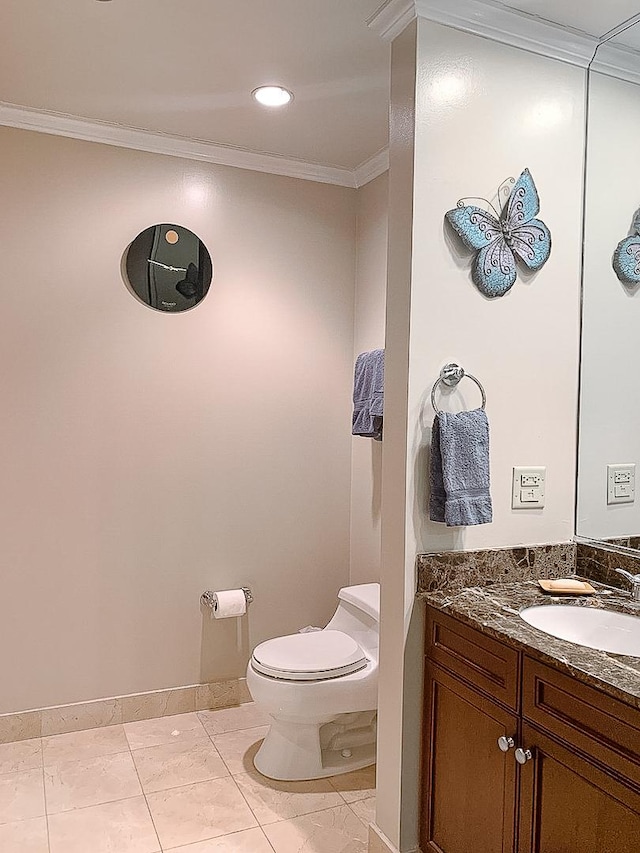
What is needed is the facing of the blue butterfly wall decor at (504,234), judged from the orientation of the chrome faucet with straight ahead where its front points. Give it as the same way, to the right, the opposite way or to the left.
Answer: to the left

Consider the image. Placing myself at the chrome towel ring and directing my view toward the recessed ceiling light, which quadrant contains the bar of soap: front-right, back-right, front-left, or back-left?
back-right

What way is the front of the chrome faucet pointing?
to the viewer's left

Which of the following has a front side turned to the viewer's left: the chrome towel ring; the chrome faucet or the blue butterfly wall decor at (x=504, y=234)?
the chrome faucet
